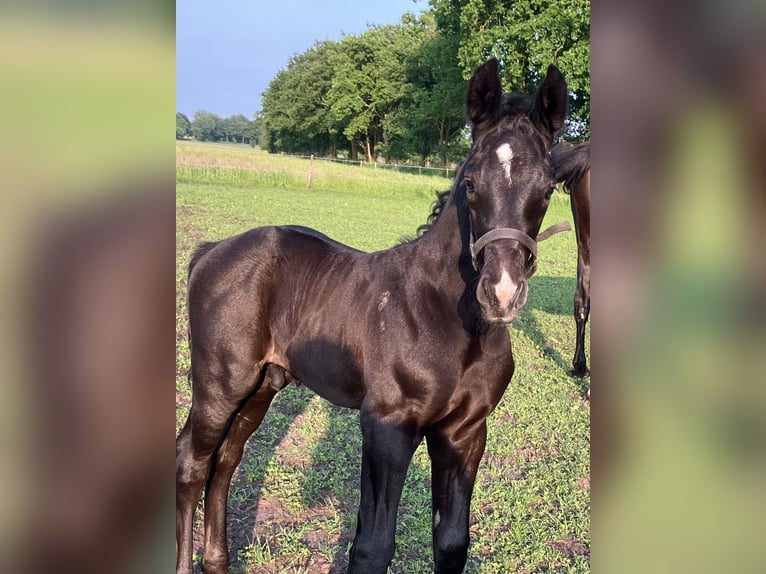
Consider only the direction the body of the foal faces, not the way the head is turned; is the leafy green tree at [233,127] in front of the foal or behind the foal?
behind

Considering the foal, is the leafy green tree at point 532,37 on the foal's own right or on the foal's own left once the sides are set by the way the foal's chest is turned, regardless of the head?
on the foal's own left

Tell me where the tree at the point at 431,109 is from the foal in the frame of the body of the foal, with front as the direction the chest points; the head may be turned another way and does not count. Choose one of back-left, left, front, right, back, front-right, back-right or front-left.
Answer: back-left

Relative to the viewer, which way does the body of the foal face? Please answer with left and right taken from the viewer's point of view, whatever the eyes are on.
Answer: facing the viewer and to the right of the viewer

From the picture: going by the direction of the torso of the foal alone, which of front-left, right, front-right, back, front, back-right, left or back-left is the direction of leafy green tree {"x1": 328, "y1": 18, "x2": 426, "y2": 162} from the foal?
back-left
